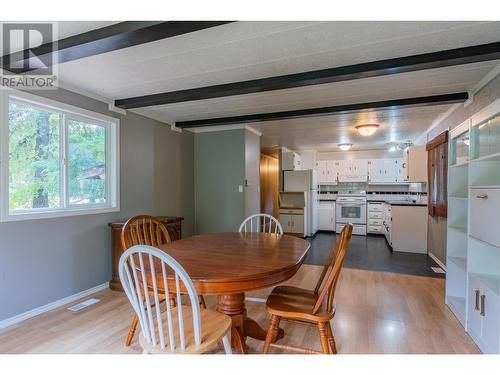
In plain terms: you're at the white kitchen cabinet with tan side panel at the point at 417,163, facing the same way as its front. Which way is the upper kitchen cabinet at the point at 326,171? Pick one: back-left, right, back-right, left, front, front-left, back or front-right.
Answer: front-right

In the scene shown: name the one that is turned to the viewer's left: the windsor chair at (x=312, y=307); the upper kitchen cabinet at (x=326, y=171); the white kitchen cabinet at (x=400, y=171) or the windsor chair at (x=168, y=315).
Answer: the windsor chair at (x=312, y=307)

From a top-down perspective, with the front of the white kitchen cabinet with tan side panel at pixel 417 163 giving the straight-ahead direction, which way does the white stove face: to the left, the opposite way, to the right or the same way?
to the left

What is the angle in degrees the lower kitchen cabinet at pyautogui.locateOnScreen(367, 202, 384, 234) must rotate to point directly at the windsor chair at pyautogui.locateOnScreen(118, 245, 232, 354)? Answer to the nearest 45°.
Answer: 0° — it already faces it

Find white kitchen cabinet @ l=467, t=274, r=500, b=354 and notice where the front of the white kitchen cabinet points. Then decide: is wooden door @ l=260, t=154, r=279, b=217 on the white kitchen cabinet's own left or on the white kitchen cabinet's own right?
on the white kitchen cabinet's own right

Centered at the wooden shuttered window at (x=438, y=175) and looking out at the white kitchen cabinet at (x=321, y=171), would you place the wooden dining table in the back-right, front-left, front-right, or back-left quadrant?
back-left

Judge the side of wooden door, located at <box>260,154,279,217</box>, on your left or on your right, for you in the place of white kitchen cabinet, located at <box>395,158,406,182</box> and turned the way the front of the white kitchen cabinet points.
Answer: on your right

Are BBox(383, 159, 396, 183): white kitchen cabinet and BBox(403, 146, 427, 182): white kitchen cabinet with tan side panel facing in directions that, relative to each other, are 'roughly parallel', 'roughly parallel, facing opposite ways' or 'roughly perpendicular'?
roughly perpendicular

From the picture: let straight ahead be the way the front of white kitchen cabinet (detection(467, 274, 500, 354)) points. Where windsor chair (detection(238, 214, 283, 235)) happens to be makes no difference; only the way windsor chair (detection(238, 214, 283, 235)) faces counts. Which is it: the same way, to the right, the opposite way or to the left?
to the left

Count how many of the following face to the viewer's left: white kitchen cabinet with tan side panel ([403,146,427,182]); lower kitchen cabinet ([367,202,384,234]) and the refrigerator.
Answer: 1

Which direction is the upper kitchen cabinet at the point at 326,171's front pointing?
toward the camera

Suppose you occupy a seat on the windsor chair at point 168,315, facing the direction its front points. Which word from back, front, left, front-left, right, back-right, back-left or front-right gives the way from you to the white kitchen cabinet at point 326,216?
front

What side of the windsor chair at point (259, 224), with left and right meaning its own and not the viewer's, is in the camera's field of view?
front

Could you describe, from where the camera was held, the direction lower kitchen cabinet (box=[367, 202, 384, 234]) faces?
facing the viewer

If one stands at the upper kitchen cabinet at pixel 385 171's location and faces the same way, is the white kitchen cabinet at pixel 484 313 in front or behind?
in front

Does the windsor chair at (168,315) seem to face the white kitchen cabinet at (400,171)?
yes

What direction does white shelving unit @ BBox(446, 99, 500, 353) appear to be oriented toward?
to the viewer's left

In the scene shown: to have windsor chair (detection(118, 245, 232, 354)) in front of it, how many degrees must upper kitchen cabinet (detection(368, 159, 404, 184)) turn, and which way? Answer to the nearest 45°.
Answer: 0° — it already faces it
